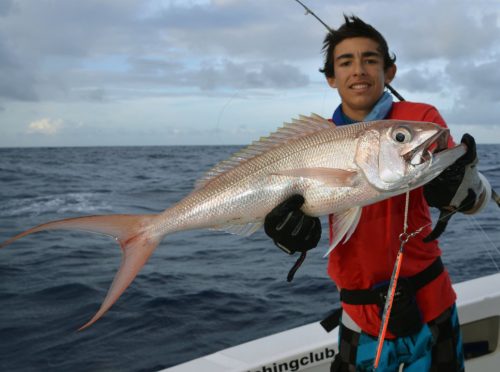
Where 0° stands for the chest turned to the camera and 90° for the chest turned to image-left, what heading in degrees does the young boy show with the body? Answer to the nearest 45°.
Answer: approximately 0°
